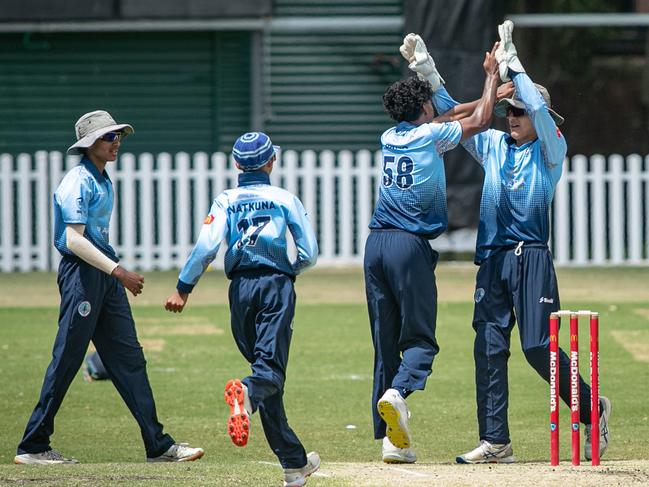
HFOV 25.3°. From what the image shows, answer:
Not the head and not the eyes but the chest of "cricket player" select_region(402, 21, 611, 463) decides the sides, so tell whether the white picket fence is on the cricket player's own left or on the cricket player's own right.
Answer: on the cricket player's own right

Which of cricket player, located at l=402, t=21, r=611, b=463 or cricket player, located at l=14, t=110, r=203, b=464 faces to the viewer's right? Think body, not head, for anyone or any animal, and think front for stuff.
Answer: cricket player, located at l=14, t=110, r=203, b=464

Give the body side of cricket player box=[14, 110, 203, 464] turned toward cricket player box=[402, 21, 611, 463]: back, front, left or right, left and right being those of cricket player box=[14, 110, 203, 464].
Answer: front

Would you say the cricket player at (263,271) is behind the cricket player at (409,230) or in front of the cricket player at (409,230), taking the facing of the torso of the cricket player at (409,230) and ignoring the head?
behind

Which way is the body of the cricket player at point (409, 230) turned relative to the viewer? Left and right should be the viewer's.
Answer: facing away from the viewer and to the right of the viewer

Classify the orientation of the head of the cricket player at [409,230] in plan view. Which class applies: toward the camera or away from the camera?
away from the camera

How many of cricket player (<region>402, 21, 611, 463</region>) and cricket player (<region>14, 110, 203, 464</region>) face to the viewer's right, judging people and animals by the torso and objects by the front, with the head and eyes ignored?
1

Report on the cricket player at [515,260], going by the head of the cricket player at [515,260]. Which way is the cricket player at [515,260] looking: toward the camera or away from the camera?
toward the camera

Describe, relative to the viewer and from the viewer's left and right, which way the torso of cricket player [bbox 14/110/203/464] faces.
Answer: facing to the right of the viewer

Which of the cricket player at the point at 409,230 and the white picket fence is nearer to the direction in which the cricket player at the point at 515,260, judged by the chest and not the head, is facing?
the cricket player

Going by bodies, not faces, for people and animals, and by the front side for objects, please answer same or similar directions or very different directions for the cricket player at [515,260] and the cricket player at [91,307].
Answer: very different directions

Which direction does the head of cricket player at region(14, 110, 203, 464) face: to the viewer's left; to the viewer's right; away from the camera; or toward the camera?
to the viewer's right

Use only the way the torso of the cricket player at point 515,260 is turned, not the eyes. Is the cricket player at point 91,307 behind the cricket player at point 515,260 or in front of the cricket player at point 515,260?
in front

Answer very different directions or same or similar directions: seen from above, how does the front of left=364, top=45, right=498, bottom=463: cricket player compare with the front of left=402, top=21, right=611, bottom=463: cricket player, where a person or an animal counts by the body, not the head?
very different directions

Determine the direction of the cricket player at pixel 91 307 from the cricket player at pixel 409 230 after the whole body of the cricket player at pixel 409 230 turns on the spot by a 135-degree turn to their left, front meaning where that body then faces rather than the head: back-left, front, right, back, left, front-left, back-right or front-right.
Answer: front

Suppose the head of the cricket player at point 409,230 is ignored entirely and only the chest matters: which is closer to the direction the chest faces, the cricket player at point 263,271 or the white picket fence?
the white picket fence

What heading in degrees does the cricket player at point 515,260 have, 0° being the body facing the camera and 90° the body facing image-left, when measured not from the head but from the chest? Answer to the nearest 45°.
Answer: approximately 45°
